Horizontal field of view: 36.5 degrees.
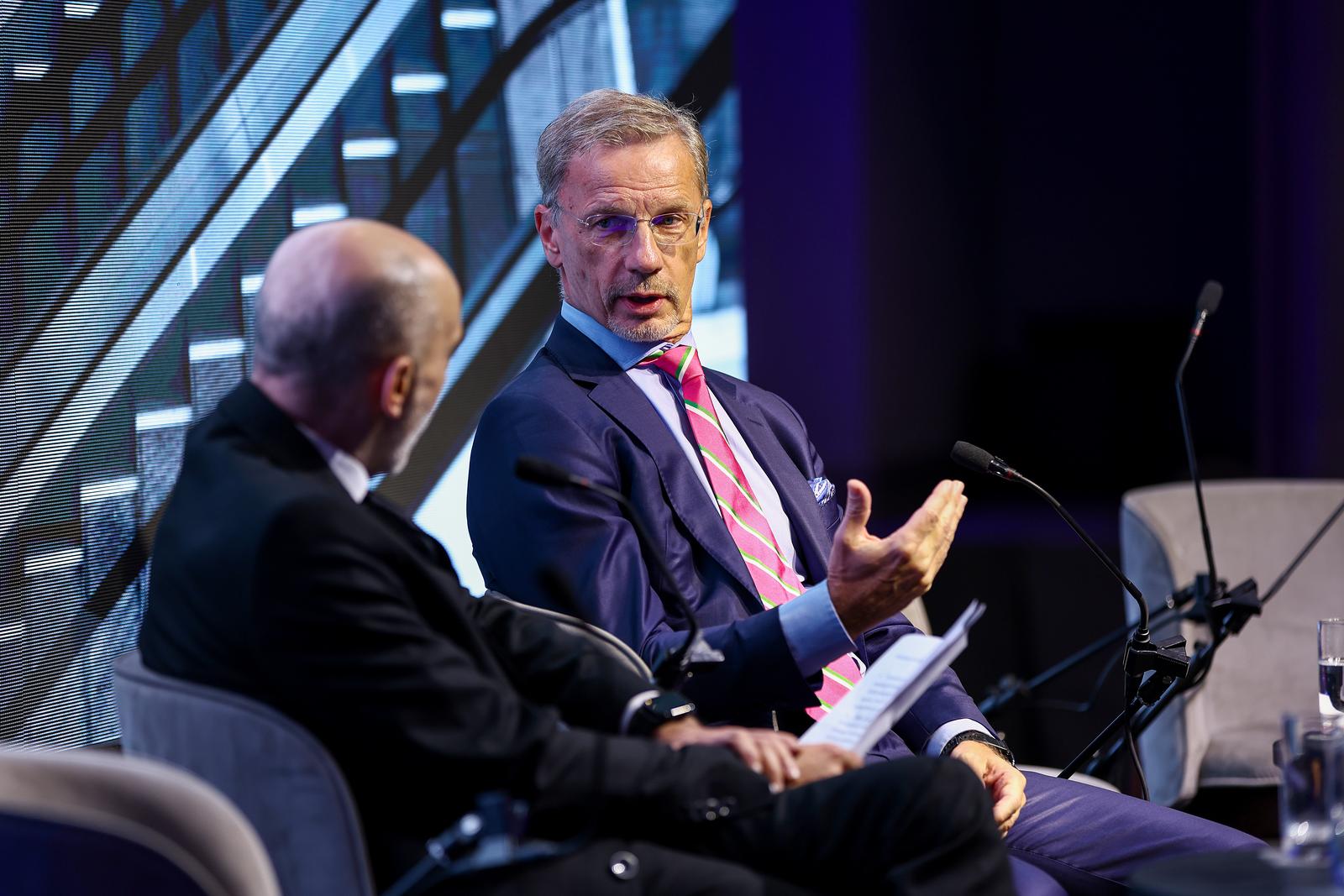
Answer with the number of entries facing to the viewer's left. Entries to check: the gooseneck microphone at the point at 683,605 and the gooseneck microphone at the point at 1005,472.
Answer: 2

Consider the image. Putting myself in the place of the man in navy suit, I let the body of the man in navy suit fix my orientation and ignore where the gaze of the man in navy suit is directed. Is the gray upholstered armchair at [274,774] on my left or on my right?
on my right

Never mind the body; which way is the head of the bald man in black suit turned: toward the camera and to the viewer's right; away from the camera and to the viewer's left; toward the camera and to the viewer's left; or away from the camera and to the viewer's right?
away from the camera and to the viewer's right

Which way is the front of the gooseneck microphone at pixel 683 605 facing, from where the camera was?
facing to the left of the viewer

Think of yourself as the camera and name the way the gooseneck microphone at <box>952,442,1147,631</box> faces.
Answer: facing to the left of the viewer

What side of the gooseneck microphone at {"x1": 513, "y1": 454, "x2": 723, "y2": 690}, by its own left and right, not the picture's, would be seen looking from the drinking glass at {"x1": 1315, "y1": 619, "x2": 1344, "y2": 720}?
back

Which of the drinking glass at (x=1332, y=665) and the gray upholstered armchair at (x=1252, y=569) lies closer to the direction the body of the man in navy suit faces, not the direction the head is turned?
the drinking glass
